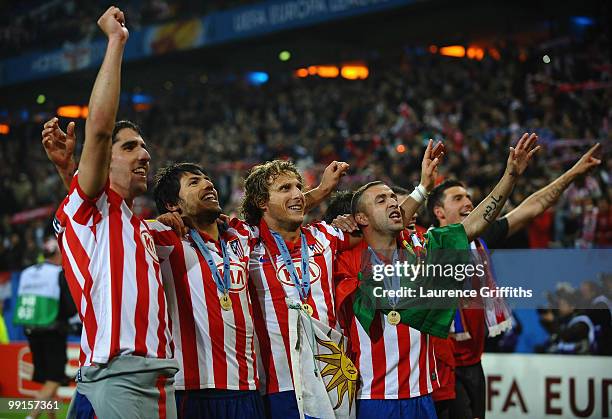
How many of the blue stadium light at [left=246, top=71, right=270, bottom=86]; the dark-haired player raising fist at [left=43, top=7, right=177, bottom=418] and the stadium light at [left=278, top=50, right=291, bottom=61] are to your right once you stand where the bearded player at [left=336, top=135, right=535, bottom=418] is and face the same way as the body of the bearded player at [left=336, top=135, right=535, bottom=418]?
1

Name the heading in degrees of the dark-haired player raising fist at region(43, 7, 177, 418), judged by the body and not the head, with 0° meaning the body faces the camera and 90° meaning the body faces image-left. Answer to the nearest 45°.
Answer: approximately 315°

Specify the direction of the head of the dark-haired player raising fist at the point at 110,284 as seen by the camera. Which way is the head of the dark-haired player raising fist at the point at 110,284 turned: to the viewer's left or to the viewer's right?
to the viewer's right

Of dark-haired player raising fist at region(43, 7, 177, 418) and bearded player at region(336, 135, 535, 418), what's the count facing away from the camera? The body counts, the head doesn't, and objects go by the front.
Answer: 0

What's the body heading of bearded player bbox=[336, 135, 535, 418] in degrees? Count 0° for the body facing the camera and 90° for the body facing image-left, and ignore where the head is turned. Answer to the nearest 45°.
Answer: approximately 315°

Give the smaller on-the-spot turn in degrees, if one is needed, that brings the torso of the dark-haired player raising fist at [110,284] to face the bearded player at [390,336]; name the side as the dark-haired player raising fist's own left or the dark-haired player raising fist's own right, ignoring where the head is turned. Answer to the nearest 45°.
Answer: approximately 90° to the dark-haired player raising fist's own left

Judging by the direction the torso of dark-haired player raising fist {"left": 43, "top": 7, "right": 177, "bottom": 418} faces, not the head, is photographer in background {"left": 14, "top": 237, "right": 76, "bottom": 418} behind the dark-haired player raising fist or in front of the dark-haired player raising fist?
behind
